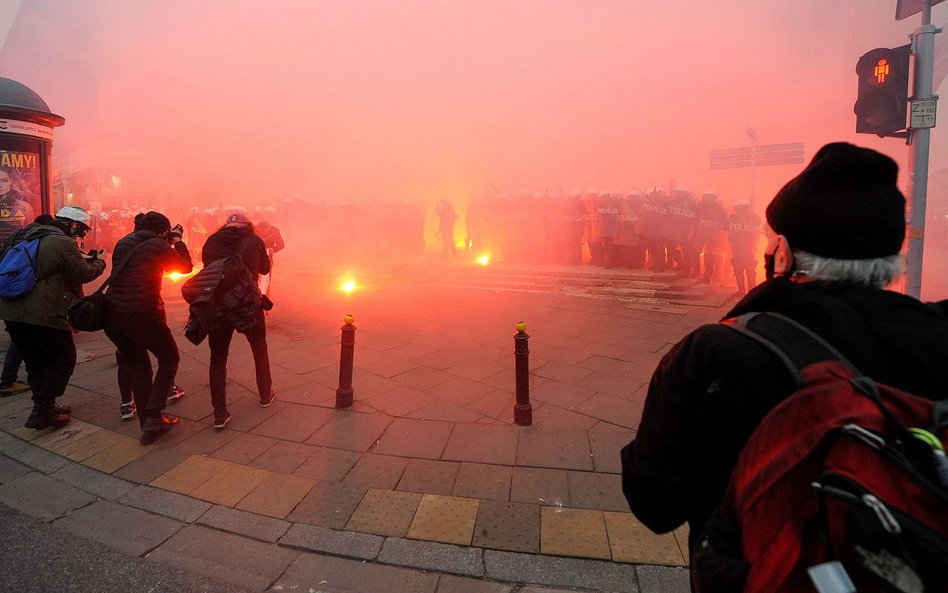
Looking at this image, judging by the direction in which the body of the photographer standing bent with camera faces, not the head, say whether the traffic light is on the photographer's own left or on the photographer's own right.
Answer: on the photographer's own right

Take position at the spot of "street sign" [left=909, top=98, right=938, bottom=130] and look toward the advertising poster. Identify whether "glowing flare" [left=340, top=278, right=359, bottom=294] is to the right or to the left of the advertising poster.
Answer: right

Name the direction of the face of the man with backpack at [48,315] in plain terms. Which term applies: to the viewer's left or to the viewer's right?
to the viewer's right

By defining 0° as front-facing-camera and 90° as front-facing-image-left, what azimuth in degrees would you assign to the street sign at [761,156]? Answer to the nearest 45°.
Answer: approximately 0°

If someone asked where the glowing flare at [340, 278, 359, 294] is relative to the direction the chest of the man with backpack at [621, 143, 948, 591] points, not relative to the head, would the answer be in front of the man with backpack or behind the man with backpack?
in front

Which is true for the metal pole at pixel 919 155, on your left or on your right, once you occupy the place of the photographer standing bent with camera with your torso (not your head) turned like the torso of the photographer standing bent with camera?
on your right

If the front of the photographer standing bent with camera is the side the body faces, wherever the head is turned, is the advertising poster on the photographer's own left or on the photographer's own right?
on the photographer's own left

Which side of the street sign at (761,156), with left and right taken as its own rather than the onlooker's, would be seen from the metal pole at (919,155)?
front

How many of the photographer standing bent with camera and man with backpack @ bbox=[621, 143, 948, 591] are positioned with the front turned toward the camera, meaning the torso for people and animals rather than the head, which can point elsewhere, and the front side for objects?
0

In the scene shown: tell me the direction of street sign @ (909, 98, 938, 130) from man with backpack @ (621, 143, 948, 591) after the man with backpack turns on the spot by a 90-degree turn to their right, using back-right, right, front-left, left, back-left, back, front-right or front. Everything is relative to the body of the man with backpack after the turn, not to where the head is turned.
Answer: front-left

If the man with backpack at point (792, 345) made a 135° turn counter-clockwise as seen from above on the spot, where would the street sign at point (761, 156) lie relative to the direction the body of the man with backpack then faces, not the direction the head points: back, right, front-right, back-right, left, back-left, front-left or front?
back

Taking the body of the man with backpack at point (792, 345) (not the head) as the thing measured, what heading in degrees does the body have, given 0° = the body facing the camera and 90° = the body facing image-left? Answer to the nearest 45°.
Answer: approximately 135°

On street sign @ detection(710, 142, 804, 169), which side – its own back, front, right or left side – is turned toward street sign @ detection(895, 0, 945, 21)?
front
